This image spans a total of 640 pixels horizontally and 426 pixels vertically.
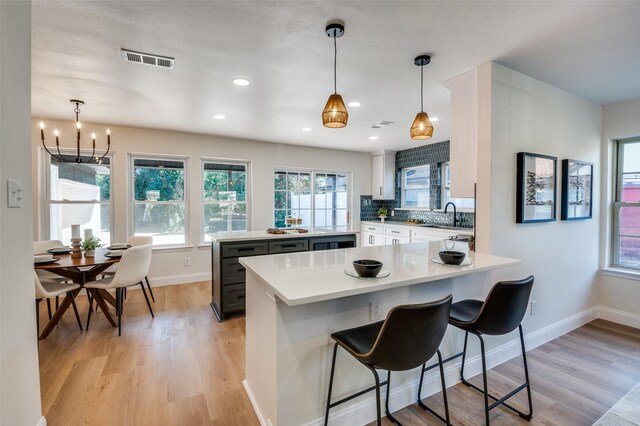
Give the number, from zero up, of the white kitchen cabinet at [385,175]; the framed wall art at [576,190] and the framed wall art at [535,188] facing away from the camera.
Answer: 0

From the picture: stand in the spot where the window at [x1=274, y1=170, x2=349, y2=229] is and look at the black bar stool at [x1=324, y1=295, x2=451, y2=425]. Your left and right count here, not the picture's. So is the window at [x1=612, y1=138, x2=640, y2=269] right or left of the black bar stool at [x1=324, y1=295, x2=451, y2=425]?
left

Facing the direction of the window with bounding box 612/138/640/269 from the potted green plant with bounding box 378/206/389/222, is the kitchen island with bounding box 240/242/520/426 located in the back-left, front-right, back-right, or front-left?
front-right

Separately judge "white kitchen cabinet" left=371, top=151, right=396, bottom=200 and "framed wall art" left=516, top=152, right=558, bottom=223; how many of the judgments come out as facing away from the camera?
0

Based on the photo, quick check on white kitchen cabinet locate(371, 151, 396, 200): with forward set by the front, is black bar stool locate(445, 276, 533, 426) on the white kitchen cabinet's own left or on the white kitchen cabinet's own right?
on the white kitchen cabinet's own left
